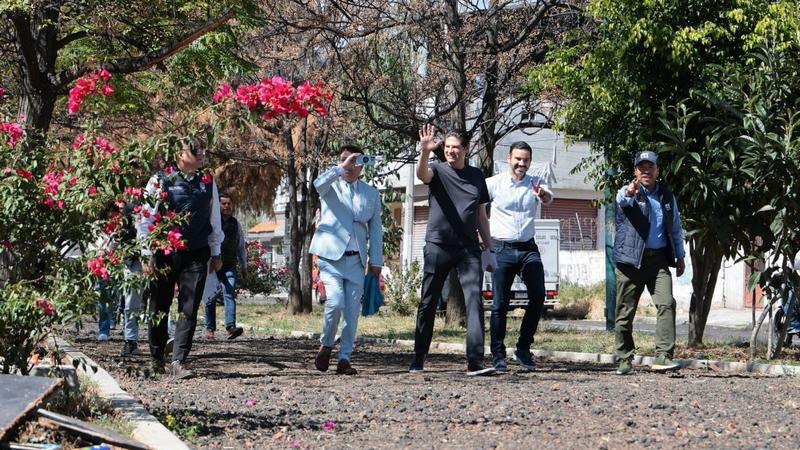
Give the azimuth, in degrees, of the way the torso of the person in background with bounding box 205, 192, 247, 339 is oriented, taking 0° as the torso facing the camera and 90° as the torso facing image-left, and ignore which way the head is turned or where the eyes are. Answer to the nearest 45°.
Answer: approximately 0°

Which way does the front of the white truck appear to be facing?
away from the camera

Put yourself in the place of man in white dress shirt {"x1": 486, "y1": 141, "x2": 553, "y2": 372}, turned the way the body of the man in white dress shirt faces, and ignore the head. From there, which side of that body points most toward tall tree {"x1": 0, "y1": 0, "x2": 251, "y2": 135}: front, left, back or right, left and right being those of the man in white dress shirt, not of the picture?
right

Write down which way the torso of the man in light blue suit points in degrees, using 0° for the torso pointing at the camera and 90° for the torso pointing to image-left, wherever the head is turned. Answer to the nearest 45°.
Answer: approximately 0°

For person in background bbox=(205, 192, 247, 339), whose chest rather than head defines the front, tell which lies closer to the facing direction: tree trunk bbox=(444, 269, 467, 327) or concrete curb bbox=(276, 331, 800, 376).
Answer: the concrete curb

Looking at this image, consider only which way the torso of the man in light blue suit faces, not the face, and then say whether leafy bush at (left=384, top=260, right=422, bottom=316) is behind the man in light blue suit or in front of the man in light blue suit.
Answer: behind

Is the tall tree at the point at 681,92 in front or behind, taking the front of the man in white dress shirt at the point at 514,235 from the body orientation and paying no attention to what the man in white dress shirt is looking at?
behind

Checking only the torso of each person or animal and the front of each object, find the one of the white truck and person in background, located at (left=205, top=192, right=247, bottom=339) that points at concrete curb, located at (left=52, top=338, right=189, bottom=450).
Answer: the person in background

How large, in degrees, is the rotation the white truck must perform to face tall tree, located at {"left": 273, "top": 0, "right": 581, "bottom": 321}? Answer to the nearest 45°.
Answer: approximately 180°

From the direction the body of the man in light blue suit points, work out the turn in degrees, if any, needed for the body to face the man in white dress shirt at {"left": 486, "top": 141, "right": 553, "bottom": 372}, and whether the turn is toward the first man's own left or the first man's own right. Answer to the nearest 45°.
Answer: approximately 90° to the first man's own left
